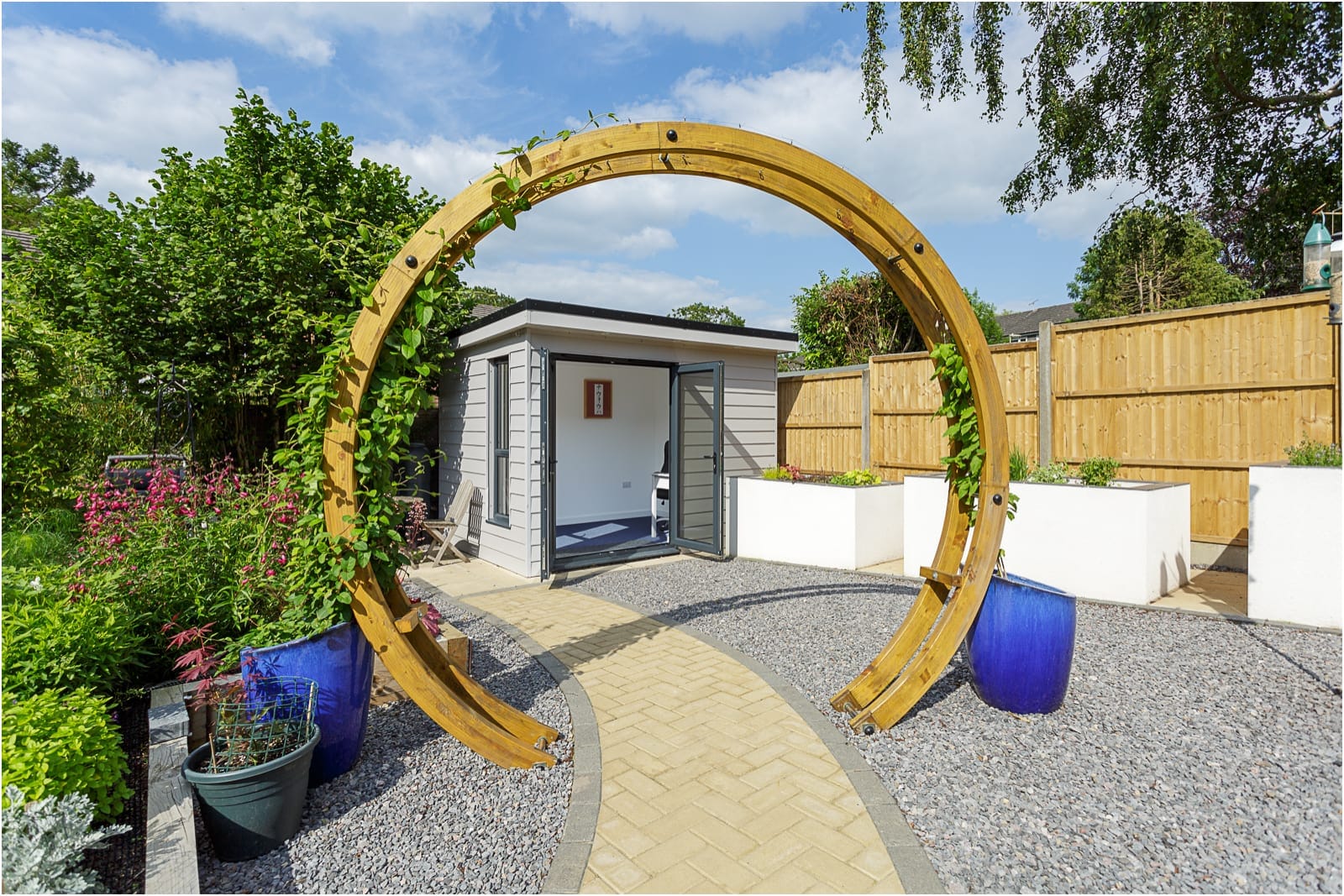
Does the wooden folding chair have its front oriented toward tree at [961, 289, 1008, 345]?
no

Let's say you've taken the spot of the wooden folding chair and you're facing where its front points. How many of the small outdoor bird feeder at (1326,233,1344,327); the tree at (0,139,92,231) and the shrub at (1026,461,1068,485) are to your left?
2

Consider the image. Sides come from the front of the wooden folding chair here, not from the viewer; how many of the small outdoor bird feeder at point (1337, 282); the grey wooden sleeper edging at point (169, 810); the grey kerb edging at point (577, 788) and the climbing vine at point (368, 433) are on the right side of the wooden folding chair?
0

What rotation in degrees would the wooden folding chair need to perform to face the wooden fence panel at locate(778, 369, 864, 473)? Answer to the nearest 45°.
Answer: approximately 135° to its left

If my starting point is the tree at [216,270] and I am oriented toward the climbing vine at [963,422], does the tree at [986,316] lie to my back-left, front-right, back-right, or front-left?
front-left

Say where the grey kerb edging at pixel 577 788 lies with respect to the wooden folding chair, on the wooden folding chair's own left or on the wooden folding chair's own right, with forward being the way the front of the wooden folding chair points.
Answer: on the wooden folding chair's own left

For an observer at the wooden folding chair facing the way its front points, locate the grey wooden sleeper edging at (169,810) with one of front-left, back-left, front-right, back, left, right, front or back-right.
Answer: front-left

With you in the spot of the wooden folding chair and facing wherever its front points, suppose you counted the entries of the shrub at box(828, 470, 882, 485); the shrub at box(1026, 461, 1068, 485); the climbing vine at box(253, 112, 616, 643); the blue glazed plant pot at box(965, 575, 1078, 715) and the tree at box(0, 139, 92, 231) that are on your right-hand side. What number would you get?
1

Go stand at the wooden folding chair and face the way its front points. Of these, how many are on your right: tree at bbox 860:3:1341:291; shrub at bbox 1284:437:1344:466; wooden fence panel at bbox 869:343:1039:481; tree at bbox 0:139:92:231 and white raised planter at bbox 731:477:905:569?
1

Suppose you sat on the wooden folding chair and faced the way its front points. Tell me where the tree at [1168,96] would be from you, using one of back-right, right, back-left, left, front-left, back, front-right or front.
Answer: back-left

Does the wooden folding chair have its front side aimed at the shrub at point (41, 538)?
yes

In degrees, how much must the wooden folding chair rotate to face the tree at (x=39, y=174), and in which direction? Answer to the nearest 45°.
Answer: approximately 90° to its right

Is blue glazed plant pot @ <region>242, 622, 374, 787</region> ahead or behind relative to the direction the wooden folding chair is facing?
ahead

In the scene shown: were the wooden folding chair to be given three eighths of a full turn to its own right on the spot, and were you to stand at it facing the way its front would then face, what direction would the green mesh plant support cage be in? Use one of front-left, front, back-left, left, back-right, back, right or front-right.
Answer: back

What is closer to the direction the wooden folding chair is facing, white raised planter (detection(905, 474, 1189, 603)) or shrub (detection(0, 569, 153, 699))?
the shrub

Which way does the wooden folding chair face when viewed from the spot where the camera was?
facing the viewer and to the left of the viewer

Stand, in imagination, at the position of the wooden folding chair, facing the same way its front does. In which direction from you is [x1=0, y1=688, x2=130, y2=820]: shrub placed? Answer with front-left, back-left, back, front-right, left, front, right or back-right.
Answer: front-left

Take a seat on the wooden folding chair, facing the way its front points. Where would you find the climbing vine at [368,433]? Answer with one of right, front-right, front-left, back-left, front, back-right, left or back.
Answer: front-left

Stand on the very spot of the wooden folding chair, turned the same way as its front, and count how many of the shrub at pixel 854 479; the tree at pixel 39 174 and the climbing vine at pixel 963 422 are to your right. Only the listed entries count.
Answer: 1
